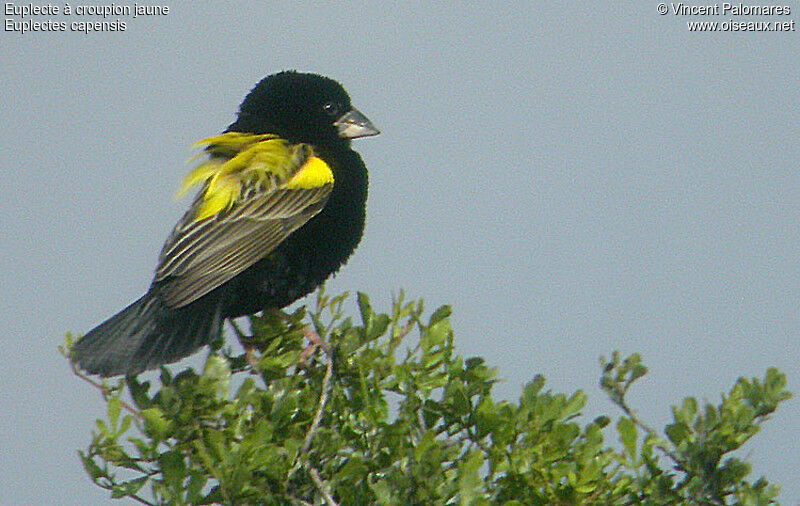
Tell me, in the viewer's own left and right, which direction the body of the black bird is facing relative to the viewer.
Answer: facing to the right of the viewer
